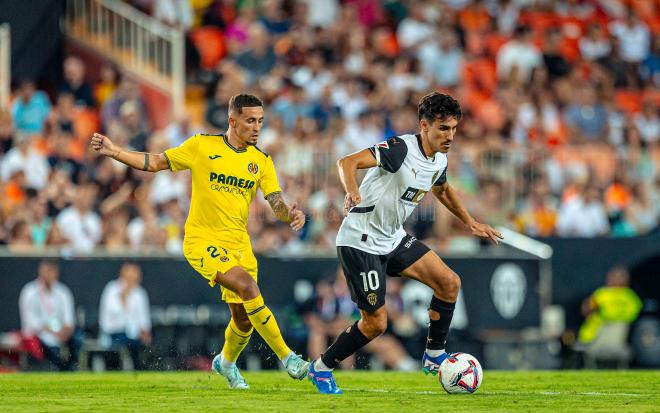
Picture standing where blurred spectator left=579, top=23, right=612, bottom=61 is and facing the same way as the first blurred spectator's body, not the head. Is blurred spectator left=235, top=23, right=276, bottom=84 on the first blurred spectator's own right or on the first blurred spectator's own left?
on the first blurred spectator's own right

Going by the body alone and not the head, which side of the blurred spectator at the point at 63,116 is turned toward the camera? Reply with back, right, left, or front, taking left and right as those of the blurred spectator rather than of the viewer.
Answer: front

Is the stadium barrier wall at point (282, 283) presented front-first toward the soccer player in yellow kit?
yes

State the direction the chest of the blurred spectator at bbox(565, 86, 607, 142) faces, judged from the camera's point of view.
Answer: toward the camera

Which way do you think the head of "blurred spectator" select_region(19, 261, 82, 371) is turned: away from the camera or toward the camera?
toward the camera

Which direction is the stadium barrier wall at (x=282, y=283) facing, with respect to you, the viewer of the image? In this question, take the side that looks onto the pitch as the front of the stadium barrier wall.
facing the viewer

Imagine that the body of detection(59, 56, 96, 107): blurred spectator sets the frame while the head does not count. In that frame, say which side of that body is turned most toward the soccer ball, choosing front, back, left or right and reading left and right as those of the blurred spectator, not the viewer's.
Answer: front

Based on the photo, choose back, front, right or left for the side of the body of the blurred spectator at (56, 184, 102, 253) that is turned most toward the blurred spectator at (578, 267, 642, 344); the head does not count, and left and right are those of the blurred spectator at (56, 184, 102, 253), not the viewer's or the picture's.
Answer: left

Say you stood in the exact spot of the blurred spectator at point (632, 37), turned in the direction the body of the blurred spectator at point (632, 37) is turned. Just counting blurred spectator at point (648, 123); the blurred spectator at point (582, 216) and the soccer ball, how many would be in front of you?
3

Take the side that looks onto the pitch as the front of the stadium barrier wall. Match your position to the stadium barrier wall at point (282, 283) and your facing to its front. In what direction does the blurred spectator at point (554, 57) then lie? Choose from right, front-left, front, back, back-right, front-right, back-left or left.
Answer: back-left

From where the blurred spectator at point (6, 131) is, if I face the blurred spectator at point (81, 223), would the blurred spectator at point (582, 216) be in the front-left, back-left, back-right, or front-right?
front-left

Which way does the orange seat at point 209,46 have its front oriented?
toward the camera

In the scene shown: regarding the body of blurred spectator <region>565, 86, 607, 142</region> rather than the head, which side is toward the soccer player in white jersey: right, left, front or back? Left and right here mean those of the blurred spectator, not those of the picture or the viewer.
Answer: front

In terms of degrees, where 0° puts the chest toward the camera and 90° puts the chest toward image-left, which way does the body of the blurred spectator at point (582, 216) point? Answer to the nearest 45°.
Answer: approximately 0°
